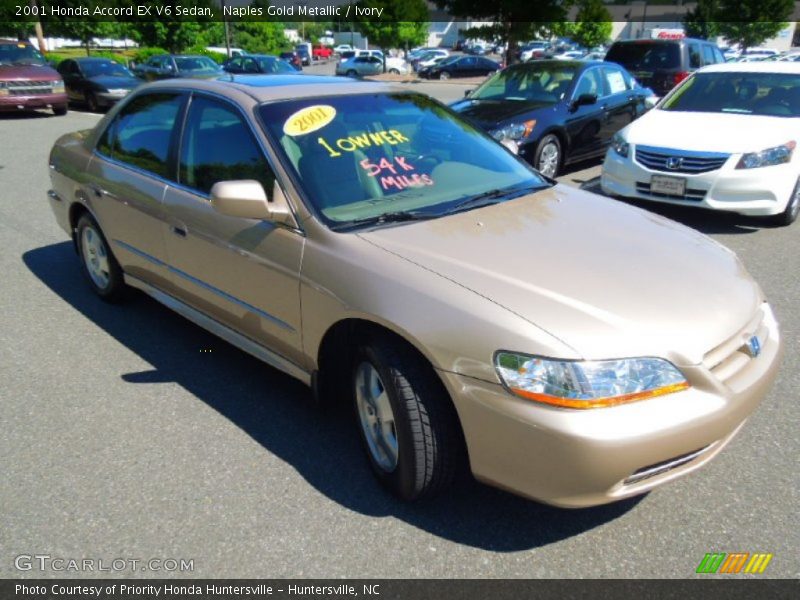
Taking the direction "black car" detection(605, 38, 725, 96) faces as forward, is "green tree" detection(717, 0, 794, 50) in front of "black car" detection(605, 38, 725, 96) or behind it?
in front

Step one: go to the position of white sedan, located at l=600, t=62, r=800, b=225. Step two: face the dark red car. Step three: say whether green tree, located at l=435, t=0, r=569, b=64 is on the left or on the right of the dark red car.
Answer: right

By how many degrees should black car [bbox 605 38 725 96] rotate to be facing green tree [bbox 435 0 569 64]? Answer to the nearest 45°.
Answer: approximately 90° to its left

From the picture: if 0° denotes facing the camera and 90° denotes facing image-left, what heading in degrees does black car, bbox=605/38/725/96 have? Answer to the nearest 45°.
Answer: approximately 225°

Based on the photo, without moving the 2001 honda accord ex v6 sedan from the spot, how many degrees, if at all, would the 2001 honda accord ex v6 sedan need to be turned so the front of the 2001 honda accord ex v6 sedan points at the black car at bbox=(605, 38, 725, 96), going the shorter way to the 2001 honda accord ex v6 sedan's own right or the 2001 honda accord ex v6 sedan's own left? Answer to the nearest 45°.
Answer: approximately 135° to the 2001 honda accord ex v6 sedan's own left

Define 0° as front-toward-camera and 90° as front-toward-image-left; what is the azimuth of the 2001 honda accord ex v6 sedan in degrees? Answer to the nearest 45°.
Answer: approximately 315°

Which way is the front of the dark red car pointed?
toward the camera

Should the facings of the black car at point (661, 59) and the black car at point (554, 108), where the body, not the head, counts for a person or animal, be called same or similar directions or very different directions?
very different directions

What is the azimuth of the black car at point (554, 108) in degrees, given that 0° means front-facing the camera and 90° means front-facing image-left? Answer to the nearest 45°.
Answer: approximately 45°

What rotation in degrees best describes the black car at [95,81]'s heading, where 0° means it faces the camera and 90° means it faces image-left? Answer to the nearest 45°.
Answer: approximately 315°

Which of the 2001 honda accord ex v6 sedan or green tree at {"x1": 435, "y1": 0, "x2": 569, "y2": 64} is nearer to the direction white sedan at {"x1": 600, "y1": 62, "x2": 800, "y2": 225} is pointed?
the 2001 honda accord ex v6 sedan

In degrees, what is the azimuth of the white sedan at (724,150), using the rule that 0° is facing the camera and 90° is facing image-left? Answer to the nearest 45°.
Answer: approximately 45°

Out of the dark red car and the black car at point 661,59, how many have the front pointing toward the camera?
1

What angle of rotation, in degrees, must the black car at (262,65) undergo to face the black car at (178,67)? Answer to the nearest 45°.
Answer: approximately 90° to its right
